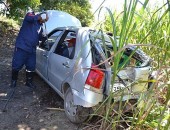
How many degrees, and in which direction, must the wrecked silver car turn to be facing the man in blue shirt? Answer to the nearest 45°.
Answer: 0° — it already faces them

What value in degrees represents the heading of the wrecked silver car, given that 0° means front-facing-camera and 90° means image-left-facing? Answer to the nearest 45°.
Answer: approximately 135°
